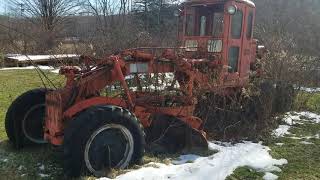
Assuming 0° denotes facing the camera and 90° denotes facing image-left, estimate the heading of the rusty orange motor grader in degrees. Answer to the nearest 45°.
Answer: approximately 45°
